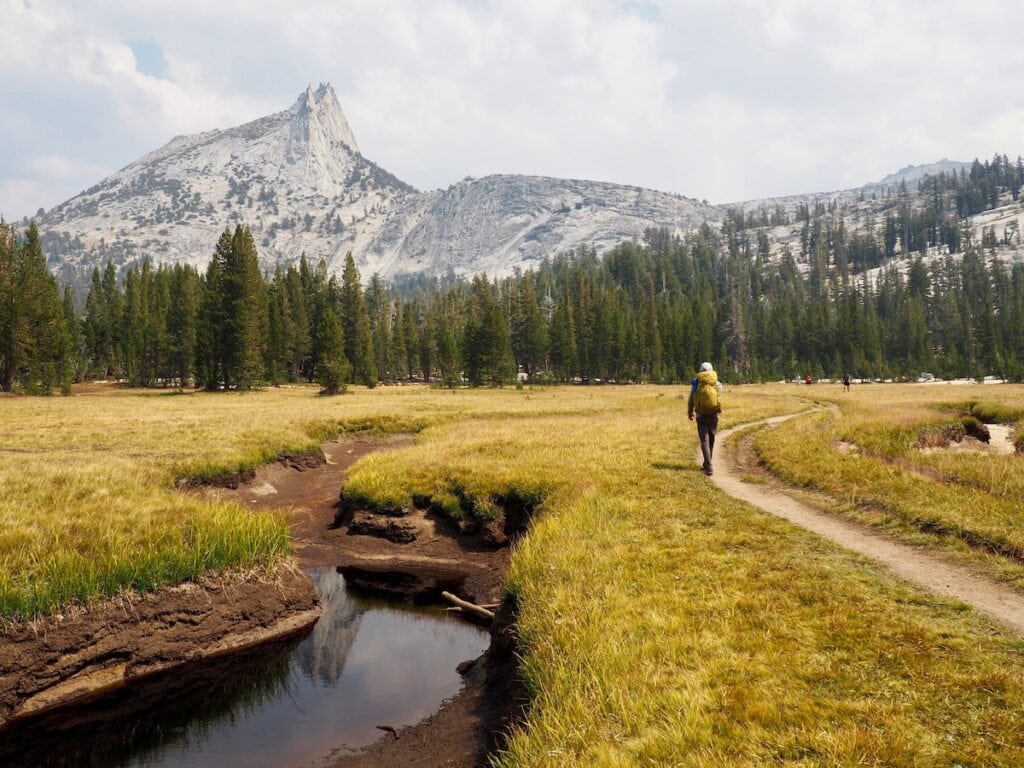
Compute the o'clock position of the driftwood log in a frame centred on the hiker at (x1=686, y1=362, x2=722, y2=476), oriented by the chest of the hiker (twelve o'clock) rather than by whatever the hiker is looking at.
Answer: The driftwood log is roughly at 7 o'clock from the hiker.

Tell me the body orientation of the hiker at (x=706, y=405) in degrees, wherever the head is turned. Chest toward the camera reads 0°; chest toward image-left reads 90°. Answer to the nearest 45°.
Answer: approximately 180°
